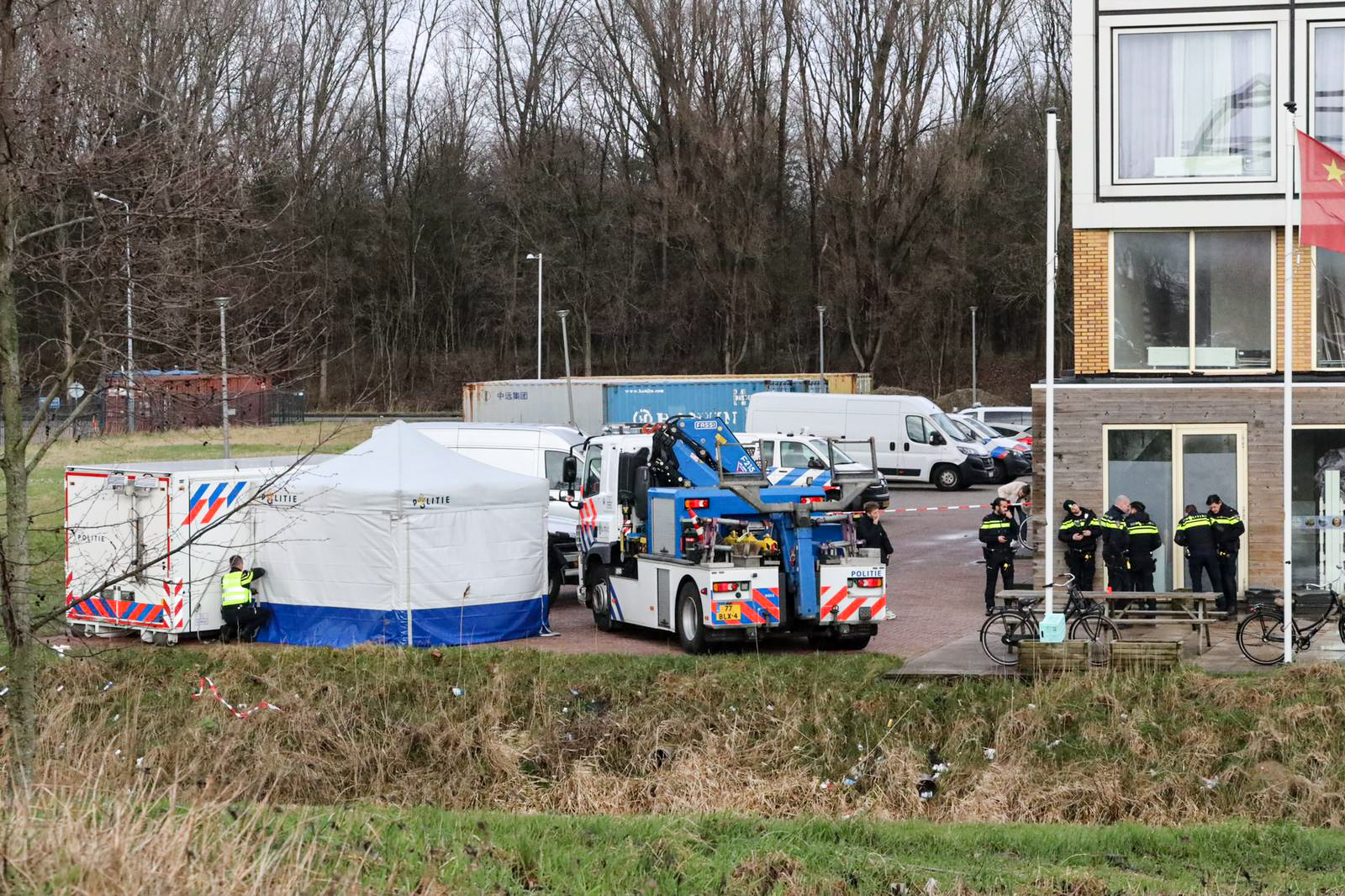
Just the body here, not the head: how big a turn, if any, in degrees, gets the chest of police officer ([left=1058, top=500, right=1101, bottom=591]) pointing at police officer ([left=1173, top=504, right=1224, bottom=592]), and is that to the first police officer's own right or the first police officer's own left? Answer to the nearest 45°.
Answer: approximately 90° to the first police officer's own left

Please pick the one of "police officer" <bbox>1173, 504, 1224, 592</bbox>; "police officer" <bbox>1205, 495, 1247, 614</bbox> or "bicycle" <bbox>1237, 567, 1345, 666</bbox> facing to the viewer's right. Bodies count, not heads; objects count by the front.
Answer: the bicycle

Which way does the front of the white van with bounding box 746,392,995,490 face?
to the viewer's right

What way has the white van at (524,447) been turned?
to the viewer's right

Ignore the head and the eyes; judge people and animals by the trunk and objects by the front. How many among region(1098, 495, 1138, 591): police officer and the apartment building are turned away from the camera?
0

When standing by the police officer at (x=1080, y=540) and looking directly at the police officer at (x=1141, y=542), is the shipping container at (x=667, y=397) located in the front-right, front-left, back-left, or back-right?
back-left

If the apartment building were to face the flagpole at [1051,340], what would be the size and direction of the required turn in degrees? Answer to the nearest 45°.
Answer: approximately 45° to its right

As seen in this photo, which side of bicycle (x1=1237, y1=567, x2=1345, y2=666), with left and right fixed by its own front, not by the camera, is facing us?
right

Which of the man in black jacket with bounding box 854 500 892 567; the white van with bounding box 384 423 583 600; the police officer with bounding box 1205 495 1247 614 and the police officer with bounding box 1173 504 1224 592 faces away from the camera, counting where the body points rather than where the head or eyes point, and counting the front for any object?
the police officer with bounding box 1173 504 1224 592

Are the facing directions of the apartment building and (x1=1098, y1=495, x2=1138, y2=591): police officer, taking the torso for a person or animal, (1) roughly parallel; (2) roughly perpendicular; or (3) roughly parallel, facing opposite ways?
roughly perpendicular
